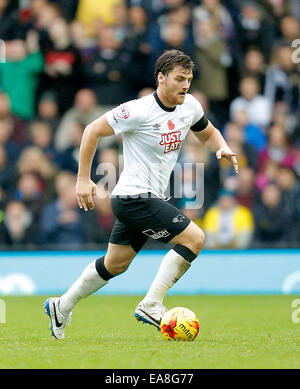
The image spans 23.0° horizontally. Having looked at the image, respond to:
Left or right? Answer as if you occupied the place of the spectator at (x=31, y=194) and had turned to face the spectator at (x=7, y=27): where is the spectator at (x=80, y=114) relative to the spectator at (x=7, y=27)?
right

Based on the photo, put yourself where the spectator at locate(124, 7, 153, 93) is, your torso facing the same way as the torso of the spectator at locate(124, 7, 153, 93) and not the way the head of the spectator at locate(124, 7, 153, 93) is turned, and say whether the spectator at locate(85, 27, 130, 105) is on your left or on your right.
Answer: on your right

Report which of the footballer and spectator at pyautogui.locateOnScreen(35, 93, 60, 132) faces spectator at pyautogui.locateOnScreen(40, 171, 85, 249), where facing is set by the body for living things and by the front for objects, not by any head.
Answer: spectator at pyautogui.locateOnScreen(35, 93, 60, 132)

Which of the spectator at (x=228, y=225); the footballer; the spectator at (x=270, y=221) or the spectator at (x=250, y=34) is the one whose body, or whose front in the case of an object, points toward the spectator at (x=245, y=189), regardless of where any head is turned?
the spectator at (x=250, y=34)

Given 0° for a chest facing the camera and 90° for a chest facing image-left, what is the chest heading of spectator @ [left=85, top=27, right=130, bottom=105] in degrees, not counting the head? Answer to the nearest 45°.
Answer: approximately 0°

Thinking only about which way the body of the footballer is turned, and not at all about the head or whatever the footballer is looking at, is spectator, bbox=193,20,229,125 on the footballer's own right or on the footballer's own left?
on the footballer's own left
